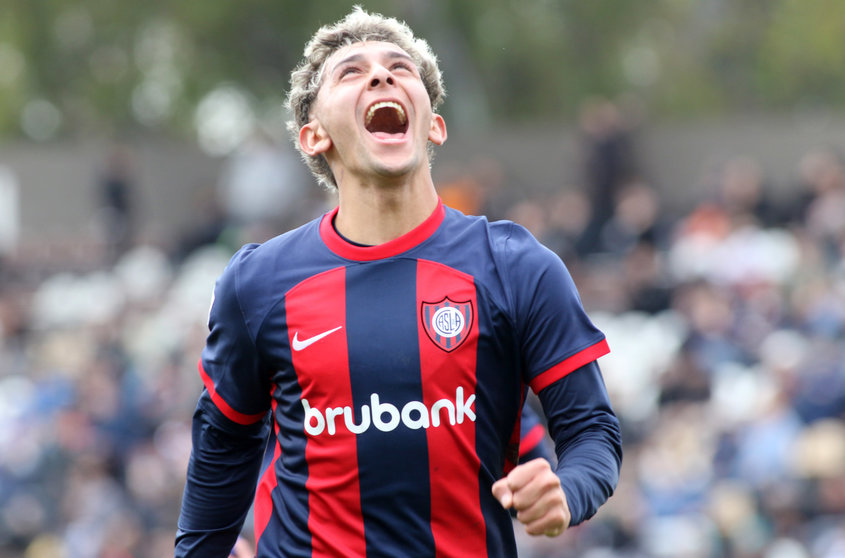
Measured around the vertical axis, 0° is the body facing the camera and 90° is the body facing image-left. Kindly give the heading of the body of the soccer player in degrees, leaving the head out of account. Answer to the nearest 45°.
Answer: approximately 0°
